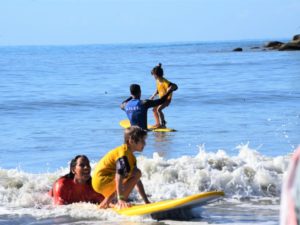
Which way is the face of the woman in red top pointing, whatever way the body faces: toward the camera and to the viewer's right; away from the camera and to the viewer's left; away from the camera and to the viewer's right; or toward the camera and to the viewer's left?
toward the camera and to the viewer's right

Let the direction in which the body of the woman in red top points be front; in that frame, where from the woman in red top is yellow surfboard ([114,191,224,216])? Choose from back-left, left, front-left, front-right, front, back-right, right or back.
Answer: front

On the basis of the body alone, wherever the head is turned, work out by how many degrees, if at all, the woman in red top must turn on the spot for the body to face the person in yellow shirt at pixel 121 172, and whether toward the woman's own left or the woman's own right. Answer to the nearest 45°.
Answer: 0° — they already face them

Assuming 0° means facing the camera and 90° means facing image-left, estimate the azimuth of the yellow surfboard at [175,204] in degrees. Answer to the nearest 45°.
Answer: approximately 270°
